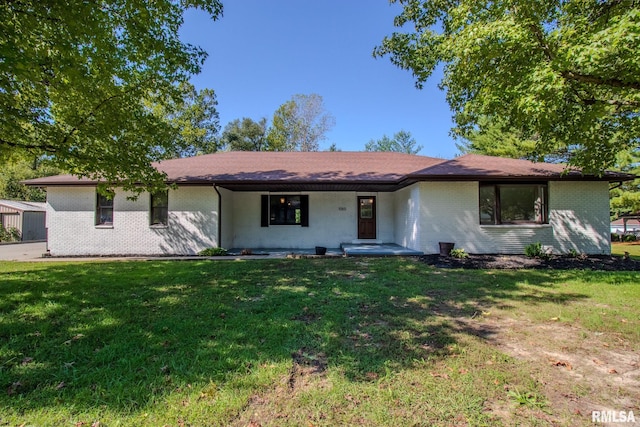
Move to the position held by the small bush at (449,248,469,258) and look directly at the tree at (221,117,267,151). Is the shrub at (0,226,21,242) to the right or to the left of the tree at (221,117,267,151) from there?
left

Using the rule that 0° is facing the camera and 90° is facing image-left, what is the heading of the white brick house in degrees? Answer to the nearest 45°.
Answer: approximately 0°

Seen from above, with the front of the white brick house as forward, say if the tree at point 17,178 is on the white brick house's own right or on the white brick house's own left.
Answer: on the white brick house's own right

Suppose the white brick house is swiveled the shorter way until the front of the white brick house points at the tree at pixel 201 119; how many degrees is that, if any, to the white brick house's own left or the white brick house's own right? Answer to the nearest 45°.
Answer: approximately 135° to the white brick house's own right

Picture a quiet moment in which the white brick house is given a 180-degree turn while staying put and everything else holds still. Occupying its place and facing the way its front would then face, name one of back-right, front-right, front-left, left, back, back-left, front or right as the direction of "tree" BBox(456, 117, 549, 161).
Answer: front-right

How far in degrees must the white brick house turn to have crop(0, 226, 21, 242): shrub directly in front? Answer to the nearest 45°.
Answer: approximately 90° to its right

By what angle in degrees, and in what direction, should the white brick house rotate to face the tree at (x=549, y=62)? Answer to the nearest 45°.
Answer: approximately 45° to its left

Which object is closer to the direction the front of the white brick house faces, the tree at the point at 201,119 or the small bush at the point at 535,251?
the small bush

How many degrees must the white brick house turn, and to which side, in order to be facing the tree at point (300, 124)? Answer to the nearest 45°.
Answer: approximately 180°

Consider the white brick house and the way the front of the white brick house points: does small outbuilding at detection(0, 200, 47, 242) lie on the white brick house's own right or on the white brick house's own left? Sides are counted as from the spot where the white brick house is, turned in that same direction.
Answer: on the white brick house's own right

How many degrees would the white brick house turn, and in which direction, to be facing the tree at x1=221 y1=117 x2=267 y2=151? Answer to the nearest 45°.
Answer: approximately 135° to its right

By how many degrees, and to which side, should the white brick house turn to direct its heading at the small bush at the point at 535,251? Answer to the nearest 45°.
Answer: approximately 90° to its left

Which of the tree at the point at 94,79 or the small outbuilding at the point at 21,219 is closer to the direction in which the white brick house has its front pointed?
the tree
